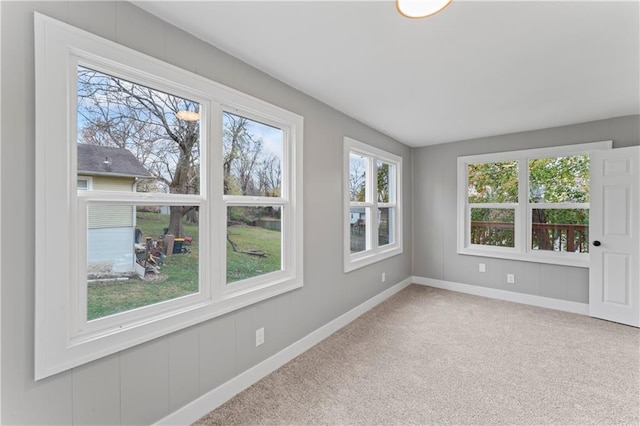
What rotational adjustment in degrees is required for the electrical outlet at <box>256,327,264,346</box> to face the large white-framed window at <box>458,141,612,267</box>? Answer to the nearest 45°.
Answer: approximately 45° to its left

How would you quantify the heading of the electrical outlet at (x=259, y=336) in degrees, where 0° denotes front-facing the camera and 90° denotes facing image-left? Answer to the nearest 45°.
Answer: approximately 315°

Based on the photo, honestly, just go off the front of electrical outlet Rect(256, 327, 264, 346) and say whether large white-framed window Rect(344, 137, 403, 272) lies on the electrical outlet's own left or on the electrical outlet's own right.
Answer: on the electrical outlet's own left
